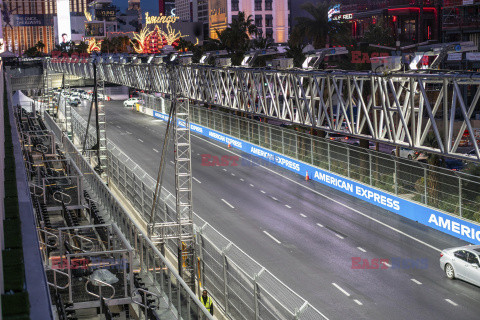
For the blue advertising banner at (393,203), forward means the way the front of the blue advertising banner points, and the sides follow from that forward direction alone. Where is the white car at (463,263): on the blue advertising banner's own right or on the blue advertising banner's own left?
on the blue advertising banner's own left

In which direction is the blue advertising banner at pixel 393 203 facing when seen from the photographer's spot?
facing the viewer and to the left of the viewer

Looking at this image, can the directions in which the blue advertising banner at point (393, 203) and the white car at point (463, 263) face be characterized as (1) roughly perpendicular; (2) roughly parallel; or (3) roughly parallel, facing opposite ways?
roughly perpendicular

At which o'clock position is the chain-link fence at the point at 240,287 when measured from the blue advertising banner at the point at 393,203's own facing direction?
The chain-link fence is roughly at 11 o'clock from the blue advertising banner.

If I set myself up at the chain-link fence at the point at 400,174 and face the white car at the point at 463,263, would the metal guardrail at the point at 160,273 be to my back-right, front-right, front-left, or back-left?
front-right
